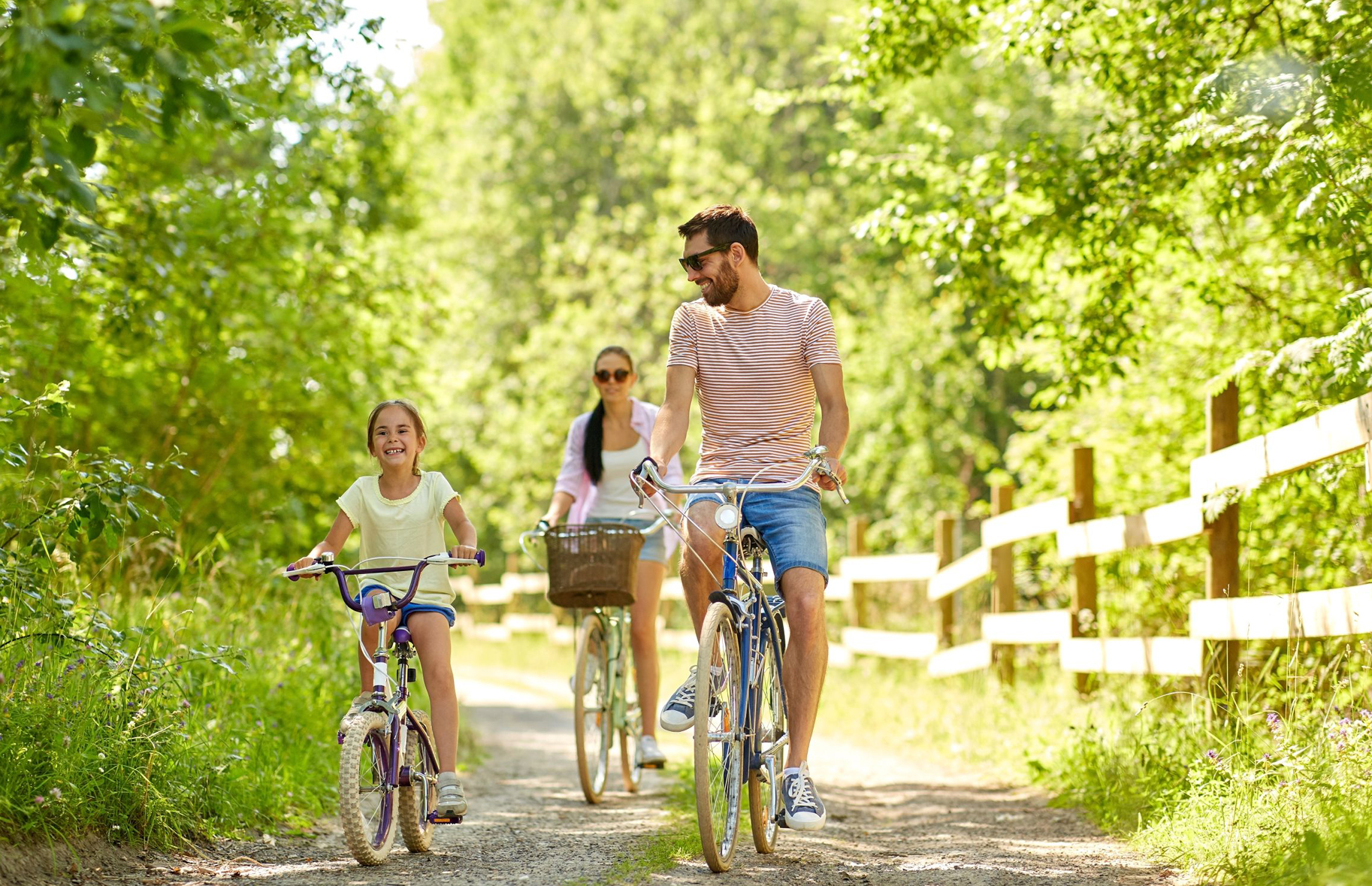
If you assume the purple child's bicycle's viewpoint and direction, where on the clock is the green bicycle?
The green bicycle is roughly at 7 o'clock from the purple child's bicycle.

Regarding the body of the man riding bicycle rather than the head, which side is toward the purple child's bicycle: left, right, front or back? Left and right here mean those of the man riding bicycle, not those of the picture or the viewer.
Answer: right

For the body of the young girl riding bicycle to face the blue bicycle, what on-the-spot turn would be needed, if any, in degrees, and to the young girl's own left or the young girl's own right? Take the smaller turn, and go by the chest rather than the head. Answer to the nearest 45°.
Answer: approximately 45° to the young girl's own left

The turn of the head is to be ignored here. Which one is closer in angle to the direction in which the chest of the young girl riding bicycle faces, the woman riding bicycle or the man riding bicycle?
the man riding bicycle

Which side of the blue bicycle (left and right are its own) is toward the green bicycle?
back

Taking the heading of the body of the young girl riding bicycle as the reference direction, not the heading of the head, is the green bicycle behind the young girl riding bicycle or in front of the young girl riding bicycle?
behind

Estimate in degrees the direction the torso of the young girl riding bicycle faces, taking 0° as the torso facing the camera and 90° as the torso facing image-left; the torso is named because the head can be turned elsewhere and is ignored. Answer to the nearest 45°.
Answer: approximately 0°
